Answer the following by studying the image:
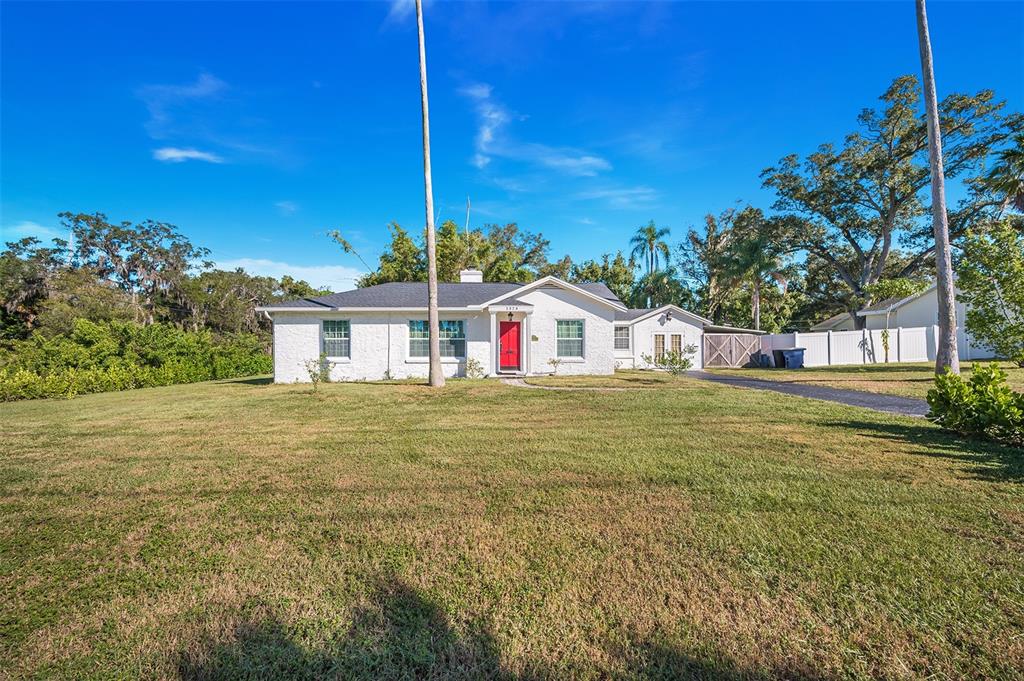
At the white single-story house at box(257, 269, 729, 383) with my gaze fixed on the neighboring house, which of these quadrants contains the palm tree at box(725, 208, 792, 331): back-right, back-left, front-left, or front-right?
front-left

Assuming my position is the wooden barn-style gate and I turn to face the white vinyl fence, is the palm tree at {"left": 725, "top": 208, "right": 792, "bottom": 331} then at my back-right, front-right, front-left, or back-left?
front-left

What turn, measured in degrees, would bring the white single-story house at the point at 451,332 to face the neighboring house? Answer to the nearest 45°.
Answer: approximately 90° to its left

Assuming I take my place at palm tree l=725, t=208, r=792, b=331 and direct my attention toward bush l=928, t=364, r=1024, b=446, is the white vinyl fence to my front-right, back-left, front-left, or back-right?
front-left

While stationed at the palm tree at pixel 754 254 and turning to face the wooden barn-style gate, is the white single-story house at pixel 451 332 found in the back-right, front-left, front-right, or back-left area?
front-right

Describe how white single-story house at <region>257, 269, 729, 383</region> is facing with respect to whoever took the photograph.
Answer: facing the viewer

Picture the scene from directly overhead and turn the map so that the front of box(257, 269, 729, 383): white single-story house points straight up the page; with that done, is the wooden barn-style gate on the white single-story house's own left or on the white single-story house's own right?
on the white single-story house's own left

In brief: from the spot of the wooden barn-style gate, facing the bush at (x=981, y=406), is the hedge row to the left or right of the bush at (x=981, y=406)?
right

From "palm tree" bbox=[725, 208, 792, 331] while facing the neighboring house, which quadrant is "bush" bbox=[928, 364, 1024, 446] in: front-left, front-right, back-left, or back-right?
front-right

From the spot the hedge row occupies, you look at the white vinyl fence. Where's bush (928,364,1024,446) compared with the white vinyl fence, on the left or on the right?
right

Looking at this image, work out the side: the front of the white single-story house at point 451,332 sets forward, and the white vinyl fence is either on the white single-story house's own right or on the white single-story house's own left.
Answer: on the white single-story house's own left

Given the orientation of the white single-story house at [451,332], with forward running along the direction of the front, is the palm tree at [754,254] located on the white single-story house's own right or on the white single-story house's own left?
on the white single-story house's own left

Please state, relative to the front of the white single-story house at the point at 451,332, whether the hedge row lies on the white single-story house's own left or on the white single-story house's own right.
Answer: on the white single-story house's own right

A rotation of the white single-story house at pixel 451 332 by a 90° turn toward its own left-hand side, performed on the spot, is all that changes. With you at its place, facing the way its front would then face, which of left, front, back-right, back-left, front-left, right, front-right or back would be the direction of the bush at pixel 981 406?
front-right
